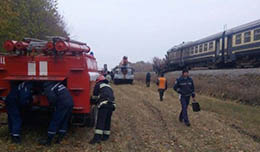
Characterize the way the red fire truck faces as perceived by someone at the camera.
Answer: facing away from the viewer

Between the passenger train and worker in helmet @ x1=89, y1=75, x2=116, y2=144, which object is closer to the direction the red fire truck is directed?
the passenger train

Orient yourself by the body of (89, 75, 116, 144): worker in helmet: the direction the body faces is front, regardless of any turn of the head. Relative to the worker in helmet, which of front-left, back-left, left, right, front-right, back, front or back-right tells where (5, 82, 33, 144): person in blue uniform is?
front

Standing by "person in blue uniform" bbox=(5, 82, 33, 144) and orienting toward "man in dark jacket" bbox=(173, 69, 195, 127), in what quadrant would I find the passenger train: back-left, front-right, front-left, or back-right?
front-left

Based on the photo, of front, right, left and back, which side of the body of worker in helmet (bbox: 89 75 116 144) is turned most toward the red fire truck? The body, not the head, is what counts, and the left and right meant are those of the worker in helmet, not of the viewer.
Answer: front

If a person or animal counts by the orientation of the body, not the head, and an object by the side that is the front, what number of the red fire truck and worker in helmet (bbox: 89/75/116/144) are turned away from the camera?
1

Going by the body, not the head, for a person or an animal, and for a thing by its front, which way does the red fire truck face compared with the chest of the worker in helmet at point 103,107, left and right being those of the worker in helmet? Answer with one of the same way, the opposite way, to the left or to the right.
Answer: to the right

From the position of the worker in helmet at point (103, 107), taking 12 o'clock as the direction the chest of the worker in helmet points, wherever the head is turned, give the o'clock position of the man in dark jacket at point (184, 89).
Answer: The man in dark jacket is roughly at 5 o'clock from the worker in helmet.

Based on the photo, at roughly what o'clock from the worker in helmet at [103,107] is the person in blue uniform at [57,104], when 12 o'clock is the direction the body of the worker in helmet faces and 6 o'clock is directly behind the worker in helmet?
The person in blue uniform is roughly at 11 o'clock from the worker in helmet.

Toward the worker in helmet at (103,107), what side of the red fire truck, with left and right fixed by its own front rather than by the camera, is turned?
right

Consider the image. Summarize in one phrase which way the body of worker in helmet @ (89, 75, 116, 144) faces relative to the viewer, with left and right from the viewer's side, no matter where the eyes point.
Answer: facing to the left of the viewer
